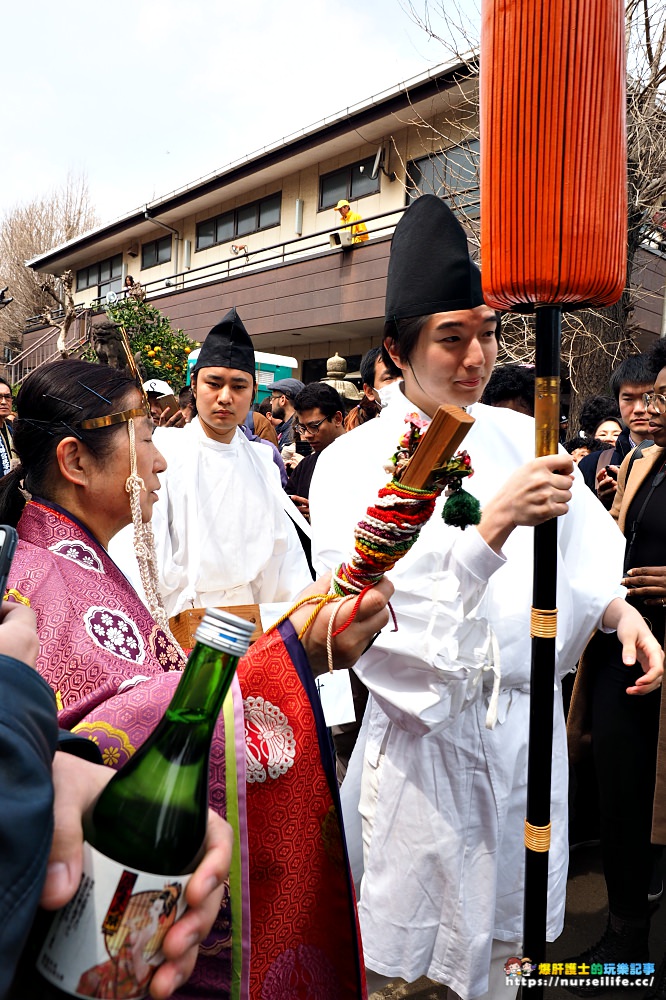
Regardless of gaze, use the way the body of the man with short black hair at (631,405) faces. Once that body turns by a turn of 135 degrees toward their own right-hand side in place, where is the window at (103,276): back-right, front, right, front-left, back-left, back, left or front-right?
front

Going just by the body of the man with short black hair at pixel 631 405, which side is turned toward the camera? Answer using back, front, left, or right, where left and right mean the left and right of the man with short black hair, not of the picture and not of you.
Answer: front

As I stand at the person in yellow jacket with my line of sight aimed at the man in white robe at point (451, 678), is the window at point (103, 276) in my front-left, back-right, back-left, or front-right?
back-right

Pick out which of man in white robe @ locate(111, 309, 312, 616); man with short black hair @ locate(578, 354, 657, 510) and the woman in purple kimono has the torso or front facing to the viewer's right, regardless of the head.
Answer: the woman in purple kimono

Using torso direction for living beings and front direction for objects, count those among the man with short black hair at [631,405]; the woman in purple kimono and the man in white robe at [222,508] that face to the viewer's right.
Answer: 1

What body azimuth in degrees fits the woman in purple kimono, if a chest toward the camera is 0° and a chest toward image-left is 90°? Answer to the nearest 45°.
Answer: approximately 270°

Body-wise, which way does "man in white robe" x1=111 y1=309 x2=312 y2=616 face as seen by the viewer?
toward the camera

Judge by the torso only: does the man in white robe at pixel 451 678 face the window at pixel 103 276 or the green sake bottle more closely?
the green sake bottle

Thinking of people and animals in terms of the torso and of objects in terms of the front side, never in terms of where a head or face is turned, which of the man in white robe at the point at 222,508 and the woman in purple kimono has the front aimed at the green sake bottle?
the man in white robe

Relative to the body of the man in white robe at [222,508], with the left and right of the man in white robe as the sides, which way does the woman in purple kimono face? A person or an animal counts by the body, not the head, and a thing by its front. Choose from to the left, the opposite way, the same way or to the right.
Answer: to the left
